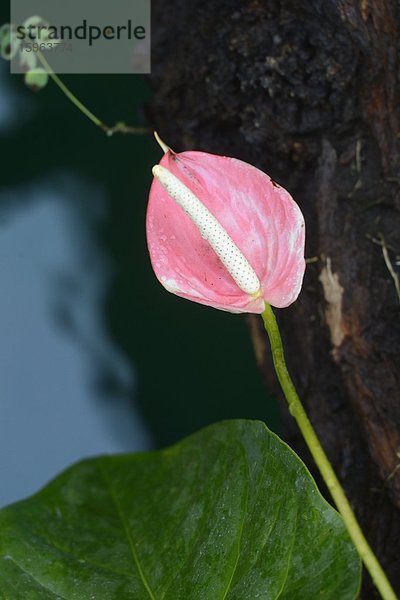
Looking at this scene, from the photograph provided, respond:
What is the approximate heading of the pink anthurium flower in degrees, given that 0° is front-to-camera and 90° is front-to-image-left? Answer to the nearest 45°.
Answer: approximately 0°
